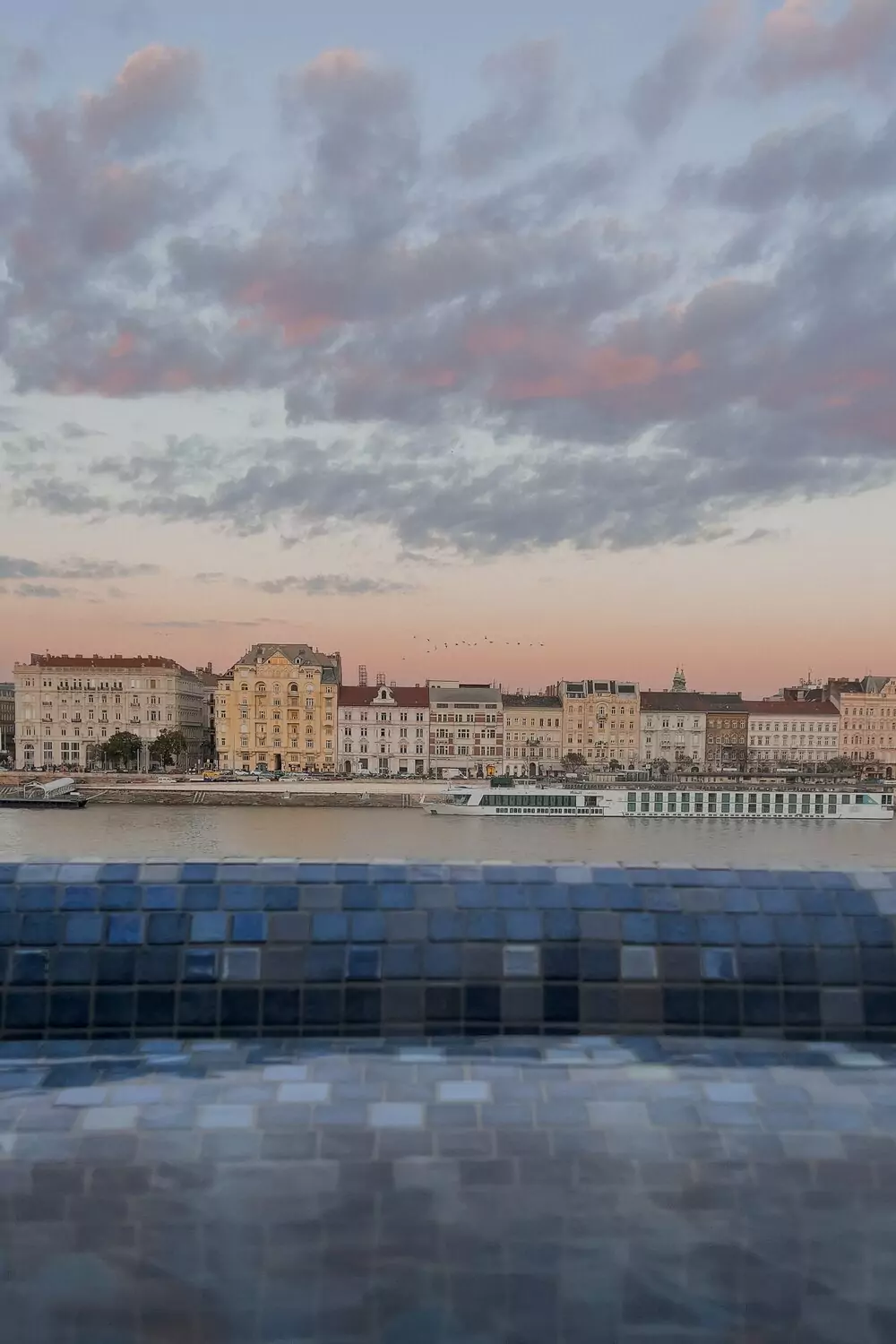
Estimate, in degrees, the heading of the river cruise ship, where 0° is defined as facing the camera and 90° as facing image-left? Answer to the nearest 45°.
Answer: approximately 90°
